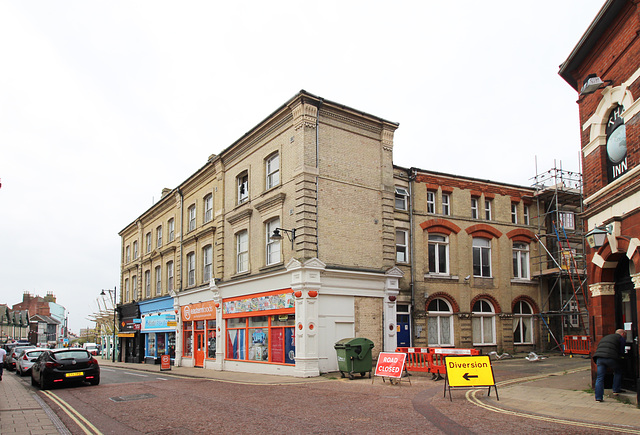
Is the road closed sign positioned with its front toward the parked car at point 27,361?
no

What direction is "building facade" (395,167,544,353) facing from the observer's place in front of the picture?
facing the viewer

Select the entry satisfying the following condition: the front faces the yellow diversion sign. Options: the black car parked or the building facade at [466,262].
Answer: the building facade

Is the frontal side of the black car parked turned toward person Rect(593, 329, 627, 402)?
no

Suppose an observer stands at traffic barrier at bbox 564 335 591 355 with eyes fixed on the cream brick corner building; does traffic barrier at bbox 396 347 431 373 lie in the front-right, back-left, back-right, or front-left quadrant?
front-left

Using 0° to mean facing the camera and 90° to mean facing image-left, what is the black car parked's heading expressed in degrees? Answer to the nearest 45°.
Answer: approximately 135°

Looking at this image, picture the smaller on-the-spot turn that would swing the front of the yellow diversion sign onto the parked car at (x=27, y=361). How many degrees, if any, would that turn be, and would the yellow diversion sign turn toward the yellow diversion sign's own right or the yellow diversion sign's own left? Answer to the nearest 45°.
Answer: approximately 135° to the yellow diversion sign's own right

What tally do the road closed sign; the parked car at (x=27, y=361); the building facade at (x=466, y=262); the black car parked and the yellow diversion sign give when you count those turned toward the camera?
3

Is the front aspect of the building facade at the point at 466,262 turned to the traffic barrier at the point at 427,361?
yes

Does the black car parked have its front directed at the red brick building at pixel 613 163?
no

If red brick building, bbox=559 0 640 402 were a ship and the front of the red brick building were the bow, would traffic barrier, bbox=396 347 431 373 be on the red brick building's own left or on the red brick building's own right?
on the red brick building's own right

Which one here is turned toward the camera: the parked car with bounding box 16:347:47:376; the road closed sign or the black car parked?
the road closed sign

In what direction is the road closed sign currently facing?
toward the camera

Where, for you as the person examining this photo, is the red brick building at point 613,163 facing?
facing the viewer and to the left of the viewer

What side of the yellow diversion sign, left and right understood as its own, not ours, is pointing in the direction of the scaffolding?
back

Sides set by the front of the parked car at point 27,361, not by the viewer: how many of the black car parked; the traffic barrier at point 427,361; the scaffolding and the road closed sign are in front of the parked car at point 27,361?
0
